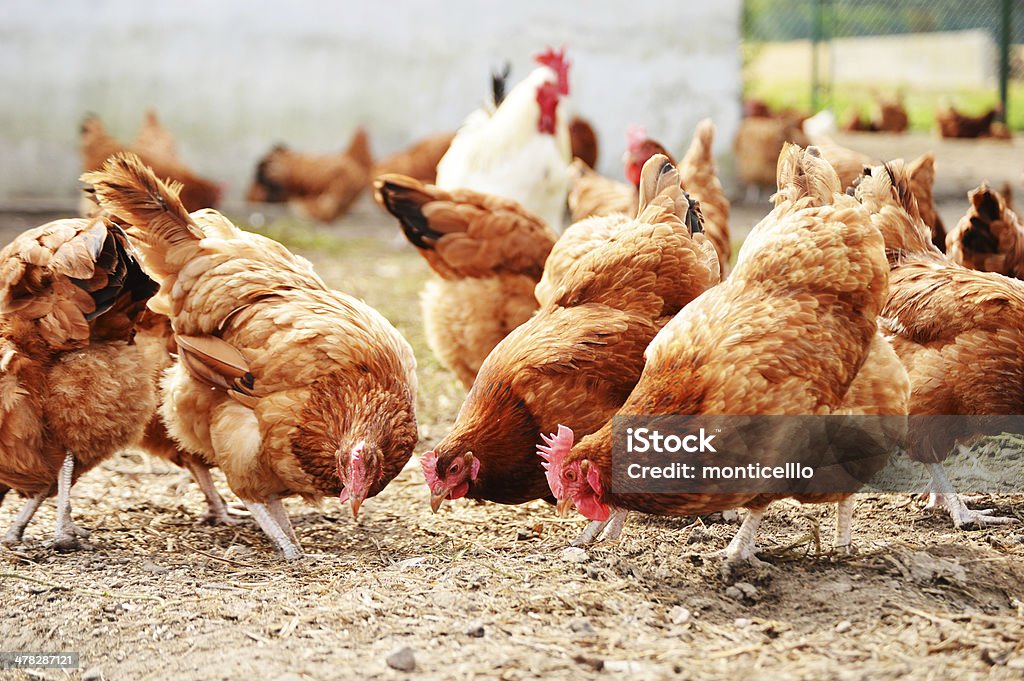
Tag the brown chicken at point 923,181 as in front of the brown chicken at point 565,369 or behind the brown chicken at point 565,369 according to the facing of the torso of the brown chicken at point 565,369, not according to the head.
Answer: behind

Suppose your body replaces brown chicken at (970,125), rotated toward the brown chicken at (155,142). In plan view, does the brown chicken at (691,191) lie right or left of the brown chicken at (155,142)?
left

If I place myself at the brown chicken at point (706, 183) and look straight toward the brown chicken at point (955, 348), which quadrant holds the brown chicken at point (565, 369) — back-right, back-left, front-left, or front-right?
front-right

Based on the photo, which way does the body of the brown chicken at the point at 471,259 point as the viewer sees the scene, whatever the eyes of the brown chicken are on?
to the viewer's right

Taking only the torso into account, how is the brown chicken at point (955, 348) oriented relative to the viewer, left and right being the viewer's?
facing to the right of the viewer

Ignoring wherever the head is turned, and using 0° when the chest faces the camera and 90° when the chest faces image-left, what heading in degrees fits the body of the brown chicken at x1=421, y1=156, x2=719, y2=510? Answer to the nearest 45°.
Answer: approximately 45°

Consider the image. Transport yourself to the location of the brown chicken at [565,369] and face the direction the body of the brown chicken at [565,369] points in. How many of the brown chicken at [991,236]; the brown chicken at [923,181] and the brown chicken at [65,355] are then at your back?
2

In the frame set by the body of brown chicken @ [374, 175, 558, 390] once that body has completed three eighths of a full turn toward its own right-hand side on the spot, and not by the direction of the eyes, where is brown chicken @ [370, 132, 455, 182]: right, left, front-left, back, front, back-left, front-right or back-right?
back-right

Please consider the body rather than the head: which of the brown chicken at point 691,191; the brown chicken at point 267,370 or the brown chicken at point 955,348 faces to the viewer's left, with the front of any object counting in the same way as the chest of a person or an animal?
the brown chicken at point 691,191

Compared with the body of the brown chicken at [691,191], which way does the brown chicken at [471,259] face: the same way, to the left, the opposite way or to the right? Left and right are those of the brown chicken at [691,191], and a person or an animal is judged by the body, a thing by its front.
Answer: the opposite way
